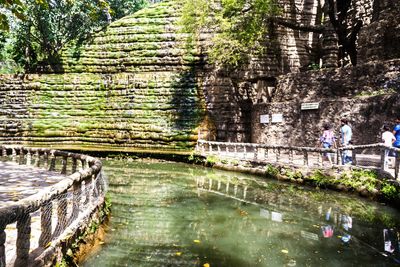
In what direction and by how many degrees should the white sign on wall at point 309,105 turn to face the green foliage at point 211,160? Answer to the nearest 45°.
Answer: approximately 90° to its right

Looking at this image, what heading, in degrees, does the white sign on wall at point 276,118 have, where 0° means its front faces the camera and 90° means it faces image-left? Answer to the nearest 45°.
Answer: approximately 0°

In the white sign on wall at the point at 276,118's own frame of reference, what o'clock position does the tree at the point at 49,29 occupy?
The tree is roughly at 4 o'clock from the white sign on wall.
